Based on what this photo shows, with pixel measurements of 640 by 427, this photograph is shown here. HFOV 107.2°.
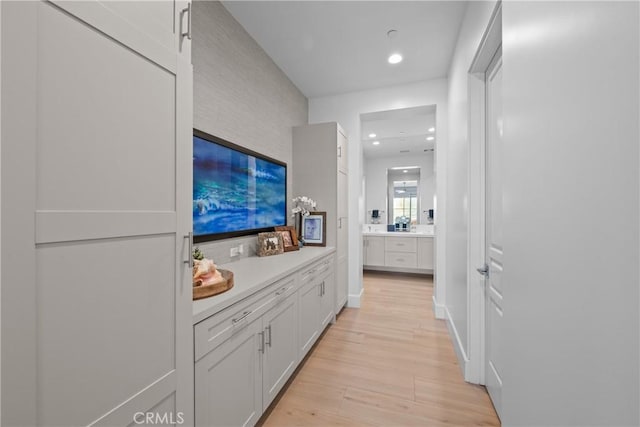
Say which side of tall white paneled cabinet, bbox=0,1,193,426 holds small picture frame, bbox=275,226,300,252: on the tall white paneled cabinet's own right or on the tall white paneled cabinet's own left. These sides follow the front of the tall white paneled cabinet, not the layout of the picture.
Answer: on the tall white paneled cabinet's own left

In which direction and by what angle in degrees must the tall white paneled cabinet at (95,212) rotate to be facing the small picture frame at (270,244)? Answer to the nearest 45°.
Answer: approximately 90° to its left

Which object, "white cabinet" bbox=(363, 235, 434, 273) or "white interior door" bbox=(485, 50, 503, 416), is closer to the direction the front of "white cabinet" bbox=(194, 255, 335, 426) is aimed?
the white interior door

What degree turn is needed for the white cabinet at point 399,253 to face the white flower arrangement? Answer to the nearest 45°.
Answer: approximately 45° to its right

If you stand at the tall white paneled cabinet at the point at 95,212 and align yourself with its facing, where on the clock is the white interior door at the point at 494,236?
The white interior door is roughly at 11 o'clock from the tall white paneled cabinet.

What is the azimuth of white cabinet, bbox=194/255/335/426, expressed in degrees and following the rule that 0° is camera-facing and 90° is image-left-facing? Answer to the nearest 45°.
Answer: approximately 315°

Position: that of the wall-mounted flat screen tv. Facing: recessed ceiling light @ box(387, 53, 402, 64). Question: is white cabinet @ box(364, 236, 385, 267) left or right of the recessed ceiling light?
left

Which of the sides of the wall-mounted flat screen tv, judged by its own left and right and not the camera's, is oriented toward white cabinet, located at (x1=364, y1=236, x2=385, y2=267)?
left
